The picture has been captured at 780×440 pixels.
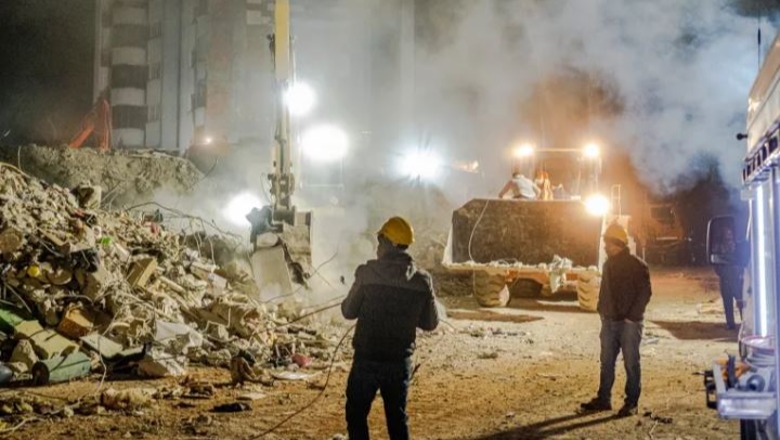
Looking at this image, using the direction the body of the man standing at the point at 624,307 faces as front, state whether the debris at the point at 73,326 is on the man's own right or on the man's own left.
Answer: on the man's own right

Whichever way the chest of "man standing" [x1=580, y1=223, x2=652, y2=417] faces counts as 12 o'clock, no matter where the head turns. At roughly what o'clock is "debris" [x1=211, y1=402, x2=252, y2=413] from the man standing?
The debris is roughly at 1 o'clock from the man standing.

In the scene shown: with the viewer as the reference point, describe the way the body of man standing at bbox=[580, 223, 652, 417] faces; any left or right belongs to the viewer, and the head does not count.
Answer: facing the viewer and to the left of the viewer

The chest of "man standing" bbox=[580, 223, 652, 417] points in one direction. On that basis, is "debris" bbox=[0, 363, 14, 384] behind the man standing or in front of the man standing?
in front

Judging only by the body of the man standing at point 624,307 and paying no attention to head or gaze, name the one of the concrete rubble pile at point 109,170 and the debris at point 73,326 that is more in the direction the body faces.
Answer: the debris

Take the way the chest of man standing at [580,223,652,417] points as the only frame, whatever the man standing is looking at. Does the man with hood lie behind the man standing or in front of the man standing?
in front

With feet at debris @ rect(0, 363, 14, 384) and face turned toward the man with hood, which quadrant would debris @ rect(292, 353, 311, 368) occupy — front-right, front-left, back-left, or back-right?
front-left

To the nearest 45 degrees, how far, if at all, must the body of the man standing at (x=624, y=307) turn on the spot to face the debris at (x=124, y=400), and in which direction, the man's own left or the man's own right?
approximately 45° to the man's own right
